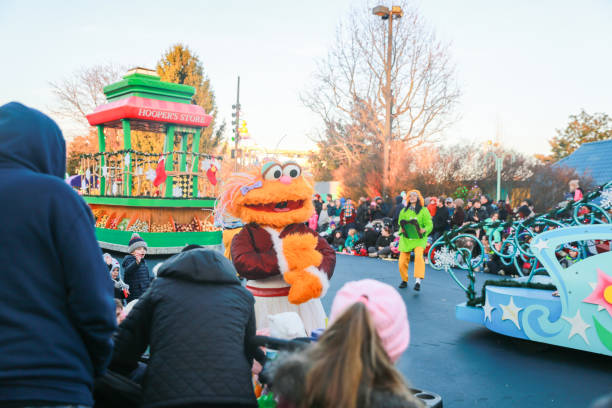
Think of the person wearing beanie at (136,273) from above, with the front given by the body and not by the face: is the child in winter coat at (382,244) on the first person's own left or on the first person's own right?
on the first person's own left

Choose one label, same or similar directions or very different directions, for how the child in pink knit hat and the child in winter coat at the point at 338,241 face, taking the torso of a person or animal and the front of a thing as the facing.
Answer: very different directions

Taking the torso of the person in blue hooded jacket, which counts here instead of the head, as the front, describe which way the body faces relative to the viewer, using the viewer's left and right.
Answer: facing away from the viewer

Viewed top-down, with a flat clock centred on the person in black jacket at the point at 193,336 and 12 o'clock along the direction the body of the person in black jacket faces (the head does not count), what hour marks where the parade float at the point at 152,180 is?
The parade float is roughly at 12 o'clock from the person in black jacket.

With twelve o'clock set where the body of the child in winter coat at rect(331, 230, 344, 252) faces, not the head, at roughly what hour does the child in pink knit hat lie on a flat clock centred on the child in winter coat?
The child in pink knit hat is roughly at 12 o'clock from the child in winter coat.

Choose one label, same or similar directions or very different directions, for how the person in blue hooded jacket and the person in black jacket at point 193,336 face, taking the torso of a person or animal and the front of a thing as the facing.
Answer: same or similar directions

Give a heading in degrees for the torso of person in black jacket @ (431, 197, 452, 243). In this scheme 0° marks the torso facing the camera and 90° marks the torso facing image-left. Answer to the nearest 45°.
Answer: approximately 45°

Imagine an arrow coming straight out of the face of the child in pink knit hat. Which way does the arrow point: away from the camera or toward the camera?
away from the camera

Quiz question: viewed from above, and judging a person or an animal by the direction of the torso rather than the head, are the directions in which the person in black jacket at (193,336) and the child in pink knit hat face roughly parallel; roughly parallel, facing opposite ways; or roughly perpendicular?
roughly parallel

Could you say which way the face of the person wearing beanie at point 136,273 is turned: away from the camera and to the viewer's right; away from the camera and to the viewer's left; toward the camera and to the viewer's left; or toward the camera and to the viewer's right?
toward the camera and to the viewer's right

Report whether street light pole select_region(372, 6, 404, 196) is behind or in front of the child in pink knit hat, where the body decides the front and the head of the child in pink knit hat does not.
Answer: in front

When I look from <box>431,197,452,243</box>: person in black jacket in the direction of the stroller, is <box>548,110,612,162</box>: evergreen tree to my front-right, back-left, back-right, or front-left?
back-left

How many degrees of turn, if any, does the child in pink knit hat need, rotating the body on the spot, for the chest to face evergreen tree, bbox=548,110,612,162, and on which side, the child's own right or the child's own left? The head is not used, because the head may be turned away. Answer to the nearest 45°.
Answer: approximately 45° to the child's own right

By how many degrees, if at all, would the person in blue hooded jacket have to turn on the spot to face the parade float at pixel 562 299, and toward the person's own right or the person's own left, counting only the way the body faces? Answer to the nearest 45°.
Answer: approximately 90° to the person's own right

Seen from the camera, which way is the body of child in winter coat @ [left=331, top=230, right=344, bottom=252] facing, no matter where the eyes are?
toward the camera

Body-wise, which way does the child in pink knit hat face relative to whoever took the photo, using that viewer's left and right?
facing away from the viewer

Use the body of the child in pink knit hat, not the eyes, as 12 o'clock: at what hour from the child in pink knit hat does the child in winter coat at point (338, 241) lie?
The child in winter coat is roughly at 12 o'clock from the child in pink knit hat.

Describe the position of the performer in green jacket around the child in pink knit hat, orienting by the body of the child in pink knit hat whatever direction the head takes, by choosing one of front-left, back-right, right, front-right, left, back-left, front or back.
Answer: front

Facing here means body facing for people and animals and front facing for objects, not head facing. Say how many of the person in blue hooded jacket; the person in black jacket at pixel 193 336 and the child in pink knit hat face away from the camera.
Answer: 3
